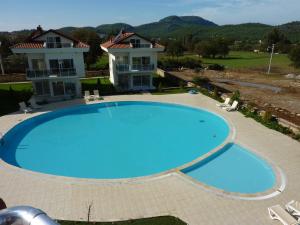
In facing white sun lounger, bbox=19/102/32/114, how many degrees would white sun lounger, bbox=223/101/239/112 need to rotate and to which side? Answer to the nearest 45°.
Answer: approximately 45° to its right

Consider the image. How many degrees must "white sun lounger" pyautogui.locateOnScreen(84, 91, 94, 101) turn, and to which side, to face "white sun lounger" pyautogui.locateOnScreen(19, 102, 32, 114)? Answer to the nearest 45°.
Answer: approximately 90° to its right

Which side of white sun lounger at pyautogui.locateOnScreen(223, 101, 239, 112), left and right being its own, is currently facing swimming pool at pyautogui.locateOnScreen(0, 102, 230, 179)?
front

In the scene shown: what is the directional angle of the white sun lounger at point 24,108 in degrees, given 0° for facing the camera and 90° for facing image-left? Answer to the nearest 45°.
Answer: approximately 315°

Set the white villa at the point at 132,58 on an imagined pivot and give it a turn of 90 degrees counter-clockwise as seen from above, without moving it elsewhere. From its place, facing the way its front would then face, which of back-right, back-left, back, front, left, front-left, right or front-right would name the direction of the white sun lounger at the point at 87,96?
back-right

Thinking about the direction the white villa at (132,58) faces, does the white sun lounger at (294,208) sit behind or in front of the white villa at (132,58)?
in front

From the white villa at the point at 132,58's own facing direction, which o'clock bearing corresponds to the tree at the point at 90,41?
The tree is roughly at 5 o'clock from the white villa.

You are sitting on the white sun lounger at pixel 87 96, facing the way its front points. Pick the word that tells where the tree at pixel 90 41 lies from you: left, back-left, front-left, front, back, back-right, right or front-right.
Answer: back-left

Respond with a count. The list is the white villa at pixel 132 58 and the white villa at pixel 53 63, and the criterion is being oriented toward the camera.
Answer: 2

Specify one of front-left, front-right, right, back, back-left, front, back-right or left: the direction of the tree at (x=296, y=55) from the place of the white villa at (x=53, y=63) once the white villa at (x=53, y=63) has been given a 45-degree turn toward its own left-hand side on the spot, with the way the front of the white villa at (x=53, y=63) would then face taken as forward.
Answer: front-left

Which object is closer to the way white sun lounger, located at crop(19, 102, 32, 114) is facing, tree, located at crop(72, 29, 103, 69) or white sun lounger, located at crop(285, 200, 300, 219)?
the white sun lounger

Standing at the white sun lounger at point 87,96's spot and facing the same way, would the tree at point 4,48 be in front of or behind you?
behind

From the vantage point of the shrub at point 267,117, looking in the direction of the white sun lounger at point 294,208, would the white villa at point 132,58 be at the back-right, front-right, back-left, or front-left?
back-right

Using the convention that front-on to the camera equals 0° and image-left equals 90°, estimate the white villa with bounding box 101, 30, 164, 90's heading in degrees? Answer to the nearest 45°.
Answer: approximately 0°

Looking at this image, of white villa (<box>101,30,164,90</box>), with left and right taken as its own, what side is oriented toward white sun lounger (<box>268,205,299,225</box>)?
front
